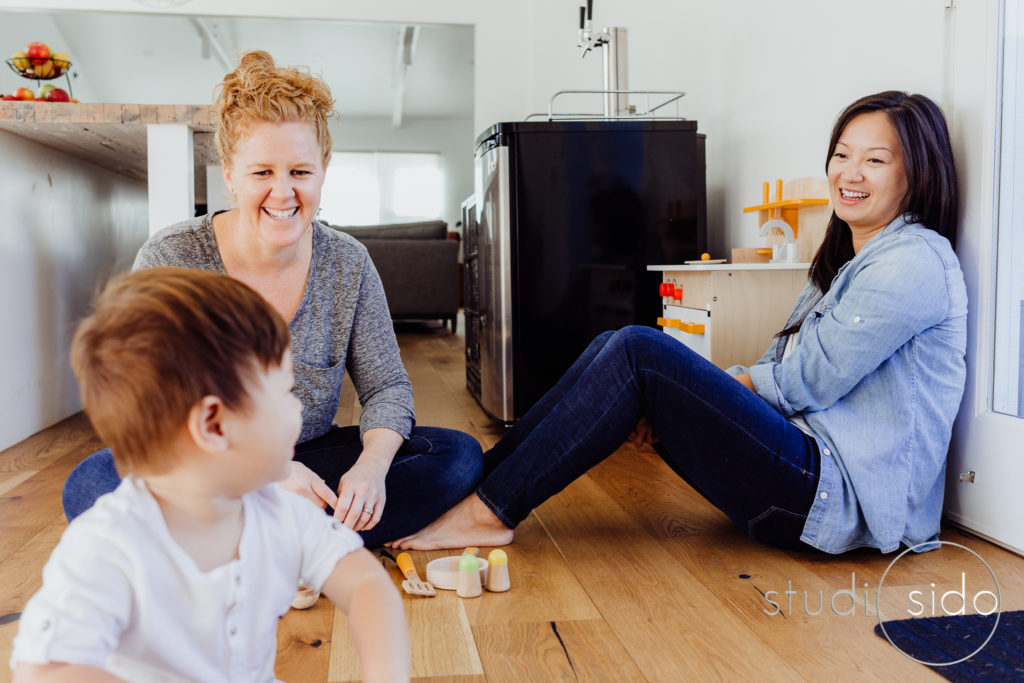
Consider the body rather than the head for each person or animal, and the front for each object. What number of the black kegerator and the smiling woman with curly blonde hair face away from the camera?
0

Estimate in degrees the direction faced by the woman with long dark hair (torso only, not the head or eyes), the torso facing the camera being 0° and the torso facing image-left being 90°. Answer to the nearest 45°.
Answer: approximately 90°

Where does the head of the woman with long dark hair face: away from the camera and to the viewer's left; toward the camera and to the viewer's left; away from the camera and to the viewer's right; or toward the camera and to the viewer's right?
toward the camera and to the viewer's left
